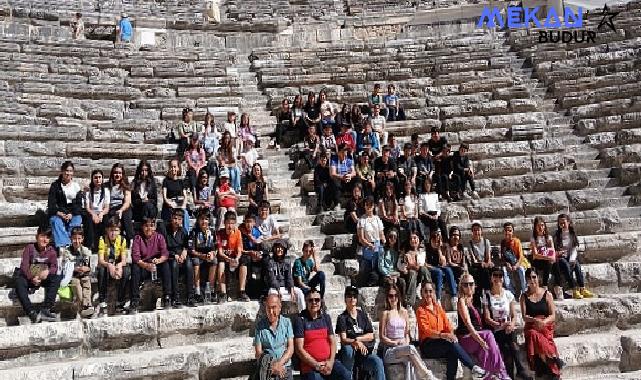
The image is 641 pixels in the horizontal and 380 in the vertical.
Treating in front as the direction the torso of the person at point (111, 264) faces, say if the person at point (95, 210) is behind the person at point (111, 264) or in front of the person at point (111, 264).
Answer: behind

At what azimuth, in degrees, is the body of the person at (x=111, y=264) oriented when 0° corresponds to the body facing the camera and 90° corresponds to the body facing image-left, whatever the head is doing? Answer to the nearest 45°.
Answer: approximately 0°

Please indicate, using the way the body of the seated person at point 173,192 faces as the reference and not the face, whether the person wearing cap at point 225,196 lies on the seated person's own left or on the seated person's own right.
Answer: on the seated person's own left

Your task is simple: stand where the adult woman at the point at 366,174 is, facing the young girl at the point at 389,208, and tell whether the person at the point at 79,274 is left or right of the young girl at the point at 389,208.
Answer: right

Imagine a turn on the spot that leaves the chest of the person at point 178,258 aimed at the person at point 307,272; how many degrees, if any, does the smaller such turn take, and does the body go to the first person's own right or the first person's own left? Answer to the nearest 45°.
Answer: approximately 90° to the first person's own left

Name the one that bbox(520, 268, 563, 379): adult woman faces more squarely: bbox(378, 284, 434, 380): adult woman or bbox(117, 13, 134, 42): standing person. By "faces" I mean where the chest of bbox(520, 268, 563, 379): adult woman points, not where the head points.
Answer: the adult woman

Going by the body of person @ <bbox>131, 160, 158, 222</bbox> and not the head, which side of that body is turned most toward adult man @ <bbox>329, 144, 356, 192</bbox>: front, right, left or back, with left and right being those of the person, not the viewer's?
left

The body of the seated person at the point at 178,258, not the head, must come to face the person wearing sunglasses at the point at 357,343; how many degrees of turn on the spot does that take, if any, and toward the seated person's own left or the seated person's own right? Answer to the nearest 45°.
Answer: approximately 45° to the seated person's own left
